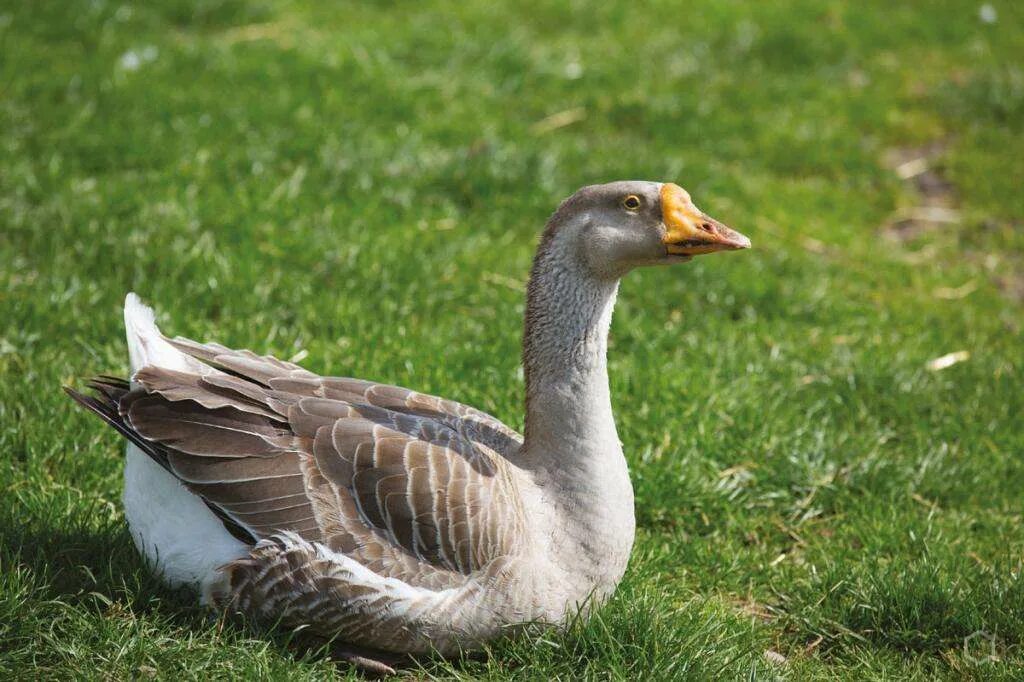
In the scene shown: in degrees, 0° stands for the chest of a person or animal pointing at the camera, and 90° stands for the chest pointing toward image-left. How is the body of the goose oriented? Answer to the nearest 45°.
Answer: approximately 270°
